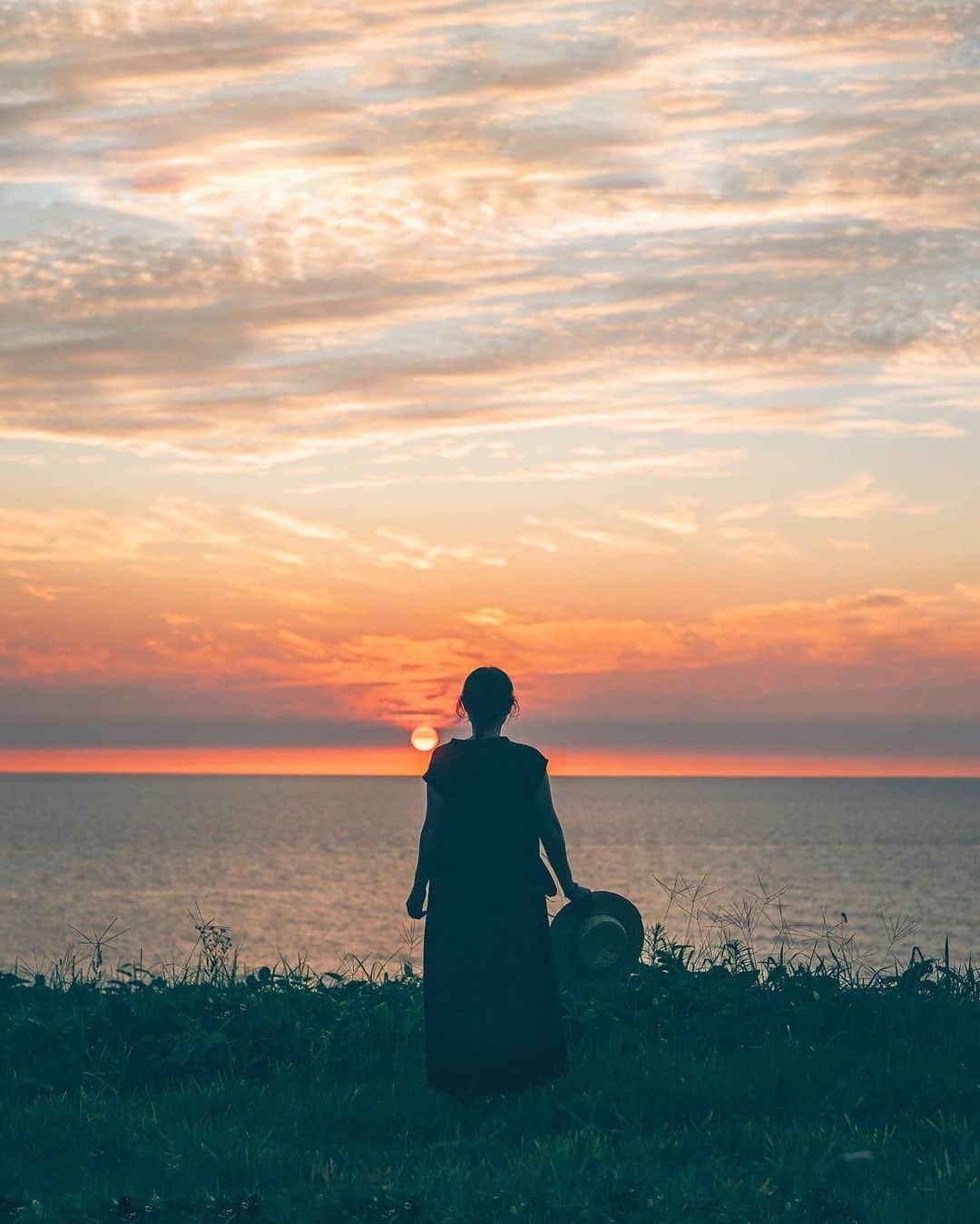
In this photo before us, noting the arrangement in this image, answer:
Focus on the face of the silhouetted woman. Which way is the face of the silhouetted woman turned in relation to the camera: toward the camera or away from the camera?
away from the camera

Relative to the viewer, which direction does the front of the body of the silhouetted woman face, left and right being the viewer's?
facing away from the viewer
